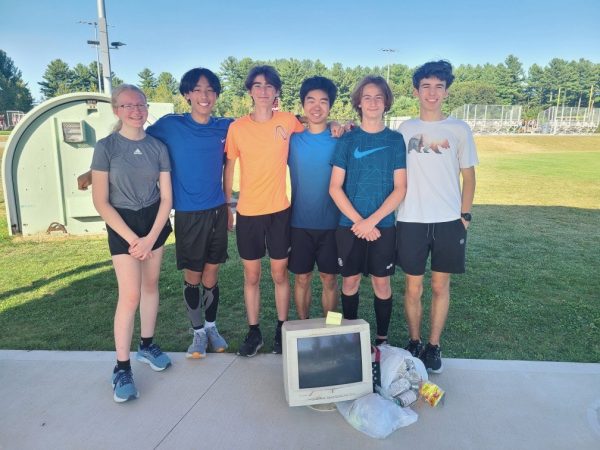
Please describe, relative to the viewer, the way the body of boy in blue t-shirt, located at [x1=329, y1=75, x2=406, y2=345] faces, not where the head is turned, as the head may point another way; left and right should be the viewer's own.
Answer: facing the viewer

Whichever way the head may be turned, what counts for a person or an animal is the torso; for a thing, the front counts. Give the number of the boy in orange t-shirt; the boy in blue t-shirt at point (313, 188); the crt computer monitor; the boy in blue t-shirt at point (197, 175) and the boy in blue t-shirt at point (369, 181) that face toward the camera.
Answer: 5

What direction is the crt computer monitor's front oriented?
toward the camera

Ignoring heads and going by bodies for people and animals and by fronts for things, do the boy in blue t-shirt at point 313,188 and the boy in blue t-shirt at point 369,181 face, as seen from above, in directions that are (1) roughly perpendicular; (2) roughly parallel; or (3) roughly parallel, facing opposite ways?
roughly parallel

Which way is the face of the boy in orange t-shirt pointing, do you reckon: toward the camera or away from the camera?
toward the camera

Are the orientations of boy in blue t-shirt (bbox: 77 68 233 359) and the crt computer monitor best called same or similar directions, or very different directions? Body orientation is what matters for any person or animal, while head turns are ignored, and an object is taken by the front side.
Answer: same or similar directions

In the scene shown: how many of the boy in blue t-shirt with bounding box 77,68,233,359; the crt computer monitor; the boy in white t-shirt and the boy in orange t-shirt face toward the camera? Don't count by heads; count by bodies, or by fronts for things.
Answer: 4

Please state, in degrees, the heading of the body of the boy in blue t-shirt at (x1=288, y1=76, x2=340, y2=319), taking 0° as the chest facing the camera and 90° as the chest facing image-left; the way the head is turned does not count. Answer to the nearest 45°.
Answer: approximately 0°

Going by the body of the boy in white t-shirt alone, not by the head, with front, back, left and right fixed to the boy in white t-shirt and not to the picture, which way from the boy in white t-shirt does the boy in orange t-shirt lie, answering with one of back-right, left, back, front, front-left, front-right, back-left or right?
right

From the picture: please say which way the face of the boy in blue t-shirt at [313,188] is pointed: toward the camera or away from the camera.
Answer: toward the camera

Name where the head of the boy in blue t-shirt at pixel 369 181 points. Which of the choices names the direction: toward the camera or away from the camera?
toward the camera

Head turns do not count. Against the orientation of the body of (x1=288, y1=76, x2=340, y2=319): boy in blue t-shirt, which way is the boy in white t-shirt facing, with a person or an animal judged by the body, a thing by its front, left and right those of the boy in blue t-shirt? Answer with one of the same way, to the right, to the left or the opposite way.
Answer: the same way

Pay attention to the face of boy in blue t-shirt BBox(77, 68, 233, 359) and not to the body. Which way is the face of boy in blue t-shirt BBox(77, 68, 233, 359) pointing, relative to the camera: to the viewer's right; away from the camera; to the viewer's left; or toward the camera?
toward the camera

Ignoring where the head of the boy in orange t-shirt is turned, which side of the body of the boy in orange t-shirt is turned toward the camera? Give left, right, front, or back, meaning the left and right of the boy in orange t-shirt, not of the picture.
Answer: front

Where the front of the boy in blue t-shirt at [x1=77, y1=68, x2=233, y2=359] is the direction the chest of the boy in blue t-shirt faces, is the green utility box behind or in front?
behind

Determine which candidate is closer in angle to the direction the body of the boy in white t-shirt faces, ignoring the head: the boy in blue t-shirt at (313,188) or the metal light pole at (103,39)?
the boy in blue t-shirt
